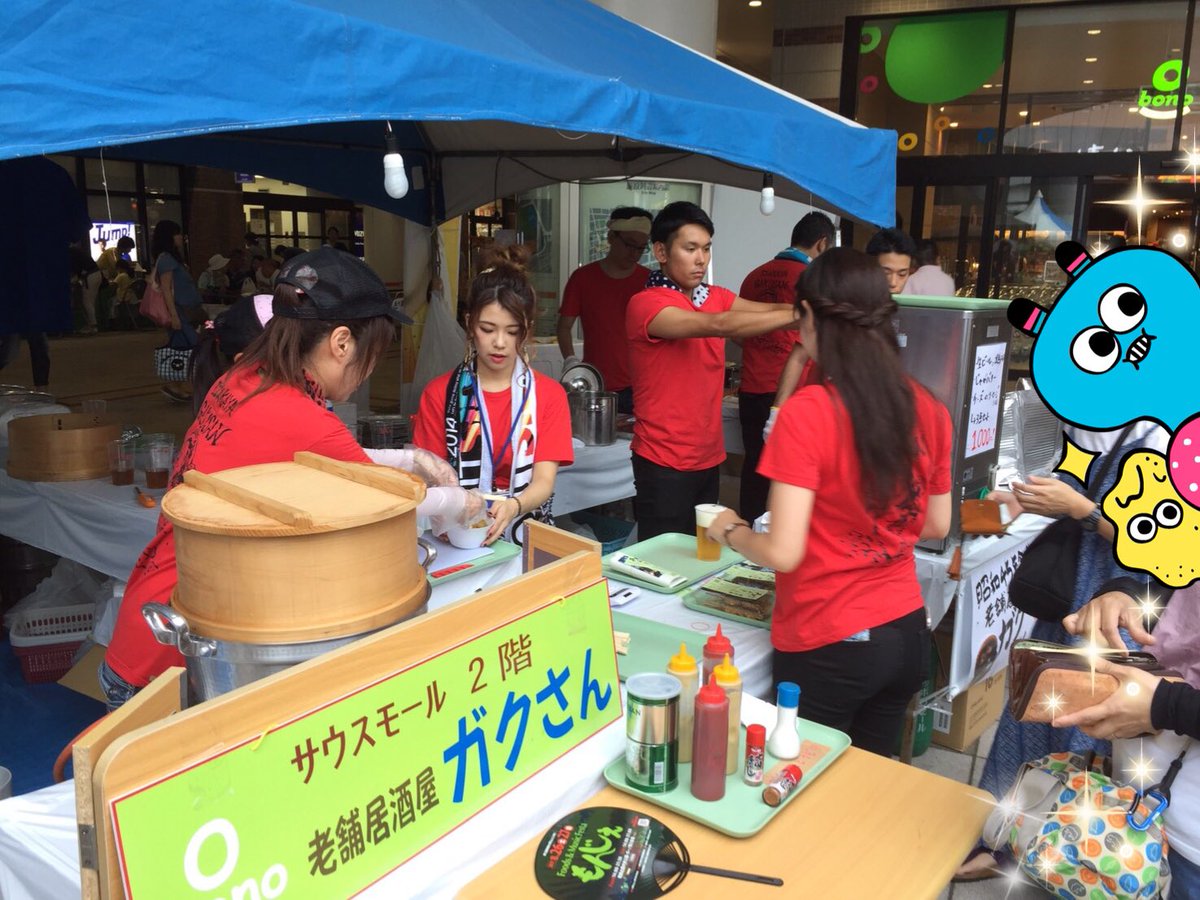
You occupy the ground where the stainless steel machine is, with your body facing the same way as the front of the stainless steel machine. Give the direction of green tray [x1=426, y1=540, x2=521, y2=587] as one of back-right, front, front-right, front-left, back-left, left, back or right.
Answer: right

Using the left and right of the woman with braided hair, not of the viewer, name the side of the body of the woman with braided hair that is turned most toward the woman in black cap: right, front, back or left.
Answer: left

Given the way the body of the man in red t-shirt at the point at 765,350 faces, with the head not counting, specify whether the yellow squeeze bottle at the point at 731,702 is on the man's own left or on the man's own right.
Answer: on the man's own right

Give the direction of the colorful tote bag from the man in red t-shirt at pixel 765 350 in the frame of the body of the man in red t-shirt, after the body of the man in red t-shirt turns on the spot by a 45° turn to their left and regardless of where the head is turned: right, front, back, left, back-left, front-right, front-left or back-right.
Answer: back

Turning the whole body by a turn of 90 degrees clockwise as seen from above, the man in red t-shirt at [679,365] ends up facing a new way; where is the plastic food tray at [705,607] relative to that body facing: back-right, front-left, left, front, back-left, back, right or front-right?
front-left

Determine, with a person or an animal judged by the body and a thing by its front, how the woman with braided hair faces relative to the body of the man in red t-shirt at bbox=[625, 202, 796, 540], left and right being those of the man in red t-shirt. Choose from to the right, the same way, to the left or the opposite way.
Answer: the opposite way

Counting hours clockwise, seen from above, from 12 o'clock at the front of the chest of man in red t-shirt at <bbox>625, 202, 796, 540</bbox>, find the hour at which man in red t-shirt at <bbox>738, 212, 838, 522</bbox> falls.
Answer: man in red t-shirt at <bbox>738, 212, 838, 522</bbox> is roughly at 8 o'clock from man in red t-shirt at <bbox>625, 202, 796, 540</bbox>.

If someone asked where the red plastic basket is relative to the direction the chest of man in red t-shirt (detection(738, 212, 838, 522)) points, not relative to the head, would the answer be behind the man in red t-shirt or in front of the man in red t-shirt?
behind

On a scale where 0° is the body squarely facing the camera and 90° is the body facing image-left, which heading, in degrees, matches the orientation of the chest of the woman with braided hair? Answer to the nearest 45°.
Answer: approximately 135°

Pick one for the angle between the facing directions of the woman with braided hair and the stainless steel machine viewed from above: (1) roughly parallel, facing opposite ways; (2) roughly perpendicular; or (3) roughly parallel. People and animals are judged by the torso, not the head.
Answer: roughly parallel, facing opposite ways

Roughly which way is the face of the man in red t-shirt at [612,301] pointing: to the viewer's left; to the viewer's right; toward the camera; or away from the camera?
toward the camera

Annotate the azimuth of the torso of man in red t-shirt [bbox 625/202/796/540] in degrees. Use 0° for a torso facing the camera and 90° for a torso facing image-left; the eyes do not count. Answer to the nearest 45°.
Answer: approximately 315°

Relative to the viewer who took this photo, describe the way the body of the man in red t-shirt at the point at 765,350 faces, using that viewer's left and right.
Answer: facing away from the viewer and to the right of the viewer
